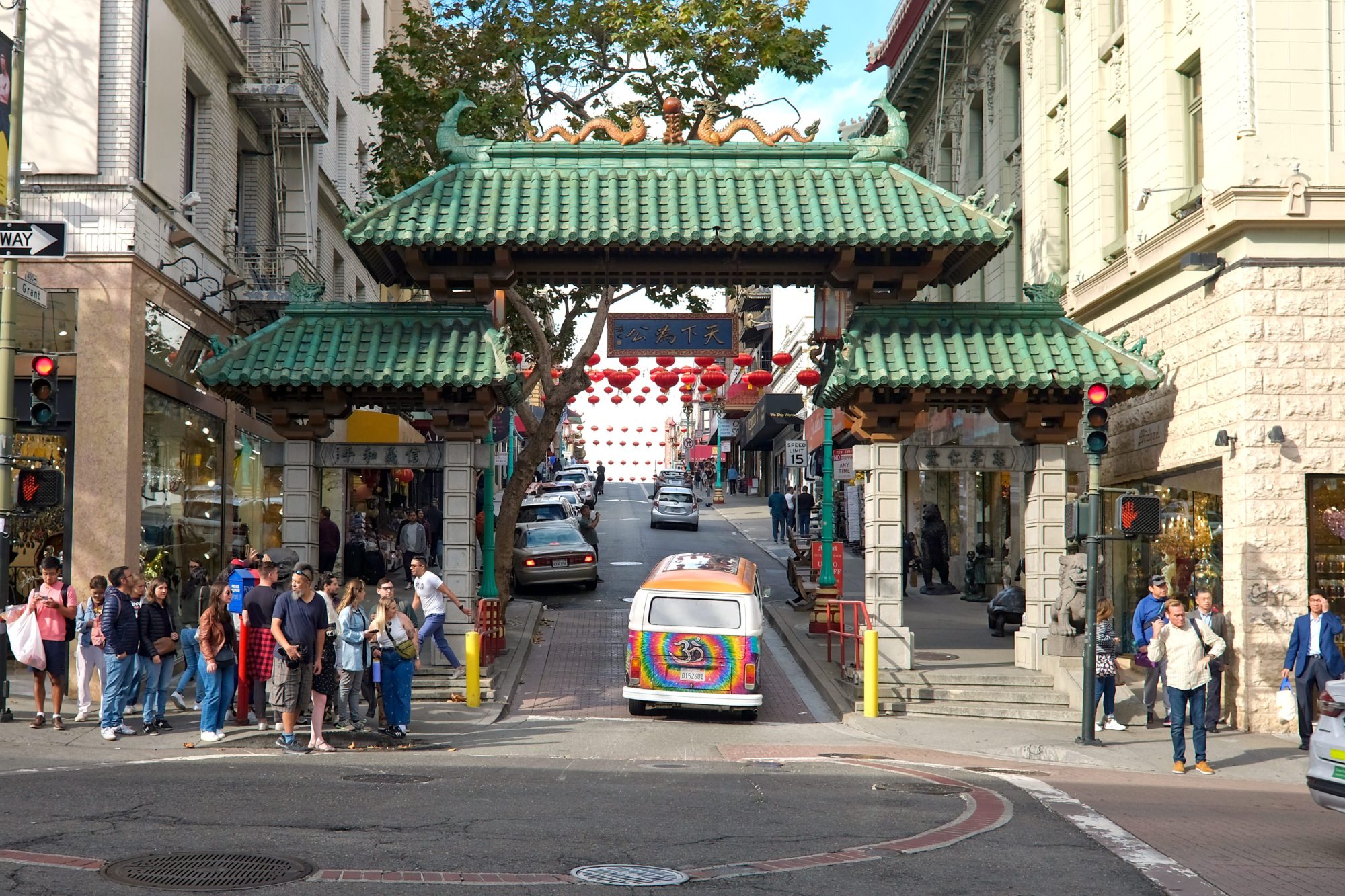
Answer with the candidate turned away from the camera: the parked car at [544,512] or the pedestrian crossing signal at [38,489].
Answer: the parked car

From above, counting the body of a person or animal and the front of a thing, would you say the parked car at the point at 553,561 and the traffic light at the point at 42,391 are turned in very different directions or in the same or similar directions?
very different directions

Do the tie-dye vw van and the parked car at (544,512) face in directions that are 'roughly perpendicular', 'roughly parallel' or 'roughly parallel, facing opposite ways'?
roughly parallel

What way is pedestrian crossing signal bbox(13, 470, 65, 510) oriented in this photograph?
toward the camera

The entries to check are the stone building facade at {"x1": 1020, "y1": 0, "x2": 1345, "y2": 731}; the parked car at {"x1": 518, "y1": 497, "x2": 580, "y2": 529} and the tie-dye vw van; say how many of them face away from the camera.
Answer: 2

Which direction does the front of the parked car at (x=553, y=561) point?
away from the camera

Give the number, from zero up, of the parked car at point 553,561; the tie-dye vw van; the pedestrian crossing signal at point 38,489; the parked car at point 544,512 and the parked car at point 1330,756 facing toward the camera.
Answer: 1

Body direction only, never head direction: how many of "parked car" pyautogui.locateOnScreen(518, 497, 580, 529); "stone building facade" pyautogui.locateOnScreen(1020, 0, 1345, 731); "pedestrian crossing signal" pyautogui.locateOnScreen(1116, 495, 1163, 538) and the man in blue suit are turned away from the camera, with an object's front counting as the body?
1

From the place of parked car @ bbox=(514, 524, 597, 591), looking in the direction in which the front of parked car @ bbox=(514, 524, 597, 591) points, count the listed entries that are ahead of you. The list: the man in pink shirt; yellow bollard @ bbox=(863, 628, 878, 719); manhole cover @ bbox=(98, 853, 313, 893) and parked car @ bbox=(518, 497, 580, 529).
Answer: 1

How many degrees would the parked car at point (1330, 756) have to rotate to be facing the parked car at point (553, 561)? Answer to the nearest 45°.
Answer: approximately 90° to its left

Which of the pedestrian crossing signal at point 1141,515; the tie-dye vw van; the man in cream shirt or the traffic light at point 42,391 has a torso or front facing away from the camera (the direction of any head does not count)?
the tie-dye vw van

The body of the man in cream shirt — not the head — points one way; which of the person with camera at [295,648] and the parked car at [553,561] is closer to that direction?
the person with camera

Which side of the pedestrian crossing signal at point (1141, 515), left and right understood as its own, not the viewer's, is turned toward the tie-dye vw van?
right

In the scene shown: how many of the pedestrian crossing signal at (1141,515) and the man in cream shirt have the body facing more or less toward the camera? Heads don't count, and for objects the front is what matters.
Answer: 2

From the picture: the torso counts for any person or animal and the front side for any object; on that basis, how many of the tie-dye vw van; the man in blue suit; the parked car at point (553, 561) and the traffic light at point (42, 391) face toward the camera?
2

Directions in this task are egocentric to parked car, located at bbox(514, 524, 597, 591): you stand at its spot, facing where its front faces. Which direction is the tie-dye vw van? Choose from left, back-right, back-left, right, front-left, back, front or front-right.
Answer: back
